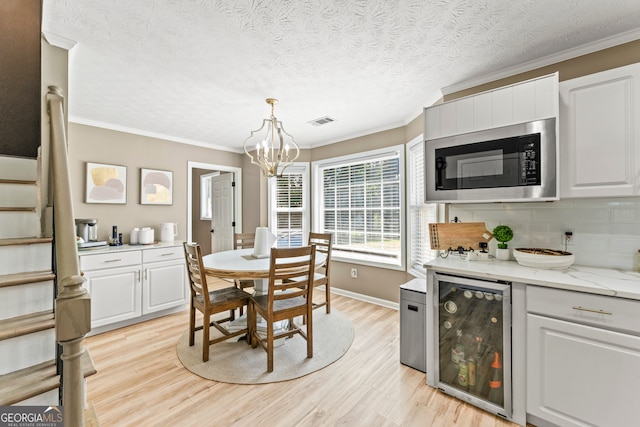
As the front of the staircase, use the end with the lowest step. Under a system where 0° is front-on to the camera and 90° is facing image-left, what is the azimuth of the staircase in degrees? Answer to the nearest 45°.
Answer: approximately 0°

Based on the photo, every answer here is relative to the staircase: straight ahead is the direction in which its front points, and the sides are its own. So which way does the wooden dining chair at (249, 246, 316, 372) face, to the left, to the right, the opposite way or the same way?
the opposite way

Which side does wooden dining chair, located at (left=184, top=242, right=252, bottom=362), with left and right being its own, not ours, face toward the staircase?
back

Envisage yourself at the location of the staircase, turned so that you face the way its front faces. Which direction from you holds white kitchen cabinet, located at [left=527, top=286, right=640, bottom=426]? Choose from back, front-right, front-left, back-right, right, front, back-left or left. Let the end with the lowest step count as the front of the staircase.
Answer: front-left

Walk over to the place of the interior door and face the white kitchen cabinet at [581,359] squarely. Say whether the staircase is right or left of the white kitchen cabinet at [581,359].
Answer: right

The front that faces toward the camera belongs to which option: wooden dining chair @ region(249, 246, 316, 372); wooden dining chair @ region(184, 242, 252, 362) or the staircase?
the staircase

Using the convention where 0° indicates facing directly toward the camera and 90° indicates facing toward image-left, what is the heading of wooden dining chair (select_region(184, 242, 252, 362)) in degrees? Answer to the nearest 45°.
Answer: approximately 225°

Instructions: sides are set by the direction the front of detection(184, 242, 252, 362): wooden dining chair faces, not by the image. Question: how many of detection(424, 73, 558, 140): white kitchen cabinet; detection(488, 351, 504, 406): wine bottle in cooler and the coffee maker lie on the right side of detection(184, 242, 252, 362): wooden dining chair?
2

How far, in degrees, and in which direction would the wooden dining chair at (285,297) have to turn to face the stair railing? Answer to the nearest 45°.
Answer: approximately 90° to its left

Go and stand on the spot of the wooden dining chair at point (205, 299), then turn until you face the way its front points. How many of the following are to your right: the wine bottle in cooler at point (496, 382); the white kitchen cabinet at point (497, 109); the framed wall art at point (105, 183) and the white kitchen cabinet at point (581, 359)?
3
